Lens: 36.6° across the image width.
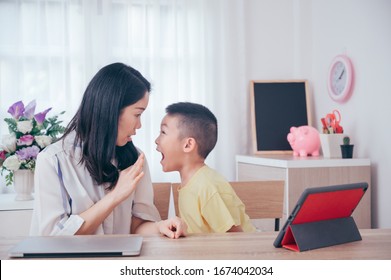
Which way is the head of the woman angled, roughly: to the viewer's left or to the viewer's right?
to the viewer's right

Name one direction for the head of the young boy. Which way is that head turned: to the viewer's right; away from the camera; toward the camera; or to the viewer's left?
to the viewer's left

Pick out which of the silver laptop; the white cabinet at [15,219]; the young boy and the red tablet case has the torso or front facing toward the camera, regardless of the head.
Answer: the white cabinet

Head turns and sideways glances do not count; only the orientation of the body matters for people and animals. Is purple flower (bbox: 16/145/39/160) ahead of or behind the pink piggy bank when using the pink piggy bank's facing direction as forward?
ahead

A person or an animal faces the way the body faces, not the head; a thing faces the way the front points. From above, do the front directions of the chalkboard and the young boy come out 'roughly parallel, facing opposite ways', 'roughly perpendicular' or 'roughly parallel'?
roughly perpendicular

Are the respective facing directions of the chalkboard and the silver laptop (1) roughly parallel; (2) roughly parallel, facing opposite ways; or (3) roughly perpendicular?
roughly parallel, facing opposite ways

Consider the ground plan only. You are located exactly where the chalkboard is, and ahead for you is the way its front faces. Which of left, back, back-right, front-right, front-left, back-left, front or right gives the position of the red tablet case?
front

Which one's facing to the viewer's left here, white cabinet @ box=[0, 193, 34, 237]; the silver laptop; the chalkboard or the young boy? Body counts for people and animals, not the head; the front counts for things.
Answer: the young boy

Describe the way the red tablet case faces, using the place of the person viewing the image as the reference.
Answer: facing away from the viewer and to the left of the viewer

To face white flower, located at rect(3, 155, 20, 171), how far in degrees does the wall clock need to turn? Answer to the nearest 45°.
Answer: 0° — it already faces it

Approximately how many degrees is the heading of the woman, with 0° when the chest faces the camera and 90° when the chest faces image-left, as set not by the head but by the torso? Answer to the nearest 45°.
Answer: approximately 315°

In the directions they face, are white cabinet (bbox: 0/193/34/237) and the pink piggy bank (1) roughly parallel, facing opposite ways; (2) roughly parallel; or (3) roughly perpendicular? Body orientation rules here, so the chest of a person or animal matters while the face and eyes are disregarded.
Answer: roughly perpendicular

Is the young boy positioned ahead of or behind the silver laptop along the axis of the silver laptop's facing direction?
ahead

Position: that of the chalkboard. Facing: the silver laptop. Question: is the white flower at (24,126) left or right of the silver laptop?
right

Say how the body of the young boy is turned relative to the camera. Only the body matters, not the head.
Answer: to the viewer's left

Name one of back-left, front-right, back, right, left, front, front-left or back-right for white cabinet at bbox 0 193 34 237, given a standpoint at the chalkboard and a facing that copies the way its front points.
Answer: front-right

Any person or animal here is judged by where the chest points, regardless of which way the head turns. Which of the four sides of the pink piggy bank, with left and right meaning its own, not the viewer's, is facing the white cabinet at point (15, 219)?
front

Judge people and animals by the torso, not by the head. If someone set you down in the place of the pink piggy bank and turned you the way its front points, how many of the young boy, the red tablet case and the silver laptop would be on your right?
0

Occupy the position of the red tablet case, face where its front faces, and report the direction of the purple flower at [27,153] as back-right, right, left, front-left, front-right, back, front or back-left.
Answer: front

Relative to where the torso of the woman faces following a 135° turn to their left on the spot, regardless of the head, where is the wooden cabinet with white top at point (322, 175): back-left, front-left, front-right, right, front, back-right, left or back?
front-right

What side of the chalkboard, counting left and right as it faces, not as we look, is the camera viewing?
front

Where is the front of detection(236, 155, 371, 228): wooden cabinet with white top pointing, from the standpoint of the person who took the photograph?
facing the viewer and to the left of the viewer
